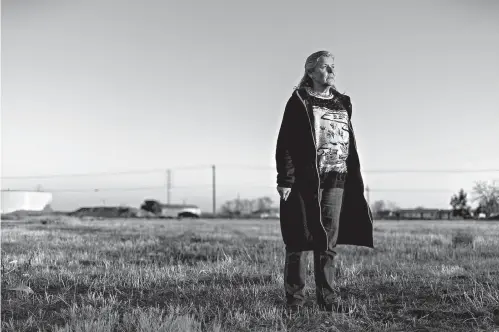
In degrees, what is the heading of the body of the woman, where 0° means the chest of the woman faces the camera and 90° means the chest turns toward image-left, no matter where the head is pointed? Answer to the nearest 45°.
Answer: approximately 315°

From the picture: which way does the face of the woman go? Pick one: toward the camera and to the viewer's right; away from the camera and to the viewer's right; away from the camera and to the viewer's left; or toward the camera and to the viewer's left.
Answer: toward the camera and to the viewer's right
